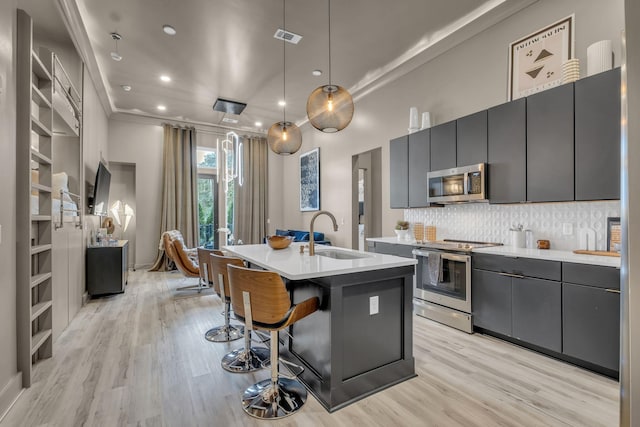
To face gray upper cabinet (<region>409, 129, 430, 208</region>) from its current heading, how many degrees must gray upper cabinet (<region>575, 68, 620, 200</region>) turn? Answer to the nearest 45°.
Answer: approximately 45° to its right

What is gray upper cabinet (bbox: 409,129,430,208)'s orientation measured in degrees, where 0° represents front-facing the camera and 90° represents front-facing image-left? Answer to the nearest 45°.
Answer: approximately 45°

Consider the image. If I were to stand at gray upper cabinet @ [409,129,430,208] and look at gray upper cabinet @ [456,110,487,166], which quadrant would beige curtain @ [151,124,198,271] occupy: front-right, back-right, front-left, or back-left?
back-right

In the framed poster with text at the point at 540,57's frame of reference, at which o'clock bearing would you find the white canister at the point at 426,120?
The white canister is roughly at 2 o'clock from the framed poster with text.

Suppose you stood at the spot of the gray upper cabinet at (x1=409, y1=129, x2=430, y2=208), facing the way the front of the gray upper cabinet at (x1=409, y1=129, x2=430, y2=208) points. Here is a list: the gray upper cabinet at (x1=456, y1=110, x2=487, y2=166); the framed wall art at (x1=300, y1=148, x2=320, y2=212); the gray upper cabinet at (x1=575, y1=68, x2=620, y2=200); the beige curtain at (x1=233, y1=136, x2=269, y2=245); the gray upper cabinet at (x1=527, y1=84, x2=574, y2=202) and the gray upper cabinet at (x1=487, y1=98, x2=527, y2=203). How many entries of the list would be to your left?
4

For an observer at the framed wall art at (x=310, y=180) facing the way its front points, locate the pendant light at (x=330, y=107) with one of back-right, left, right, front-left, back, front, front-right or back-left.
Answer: front-left

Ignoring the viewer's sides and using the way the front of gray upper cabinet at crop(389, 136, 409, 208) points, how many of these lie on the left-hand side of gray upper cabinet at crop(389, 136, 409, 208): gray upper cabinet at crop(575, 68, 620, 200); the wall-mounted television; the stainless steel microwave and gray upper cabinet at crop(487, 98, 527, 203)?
3

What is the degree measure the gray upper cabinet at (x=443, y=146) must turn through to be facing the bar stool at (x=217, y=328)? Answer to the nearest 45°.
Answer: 0° — it already faces it

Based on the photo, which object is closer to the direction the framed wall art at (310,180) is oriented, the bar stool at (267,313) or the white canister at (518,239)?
the bar stool

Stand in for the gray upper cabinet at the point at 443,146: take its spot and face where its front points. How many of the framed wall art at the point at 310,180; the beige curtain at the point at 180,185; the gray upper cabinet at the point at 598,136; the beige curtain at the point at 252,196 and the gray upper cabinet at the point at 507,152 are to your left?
2

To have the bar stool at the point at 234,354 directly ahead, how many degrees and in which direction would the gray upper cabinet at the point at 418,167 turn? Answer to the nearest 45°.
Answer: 0° — it already faces it

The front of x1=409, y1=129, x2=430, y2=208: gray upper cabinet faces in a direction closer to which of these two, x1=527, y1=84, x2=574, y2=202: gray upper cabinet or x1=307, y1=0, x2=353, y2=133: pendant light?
the pendant light
